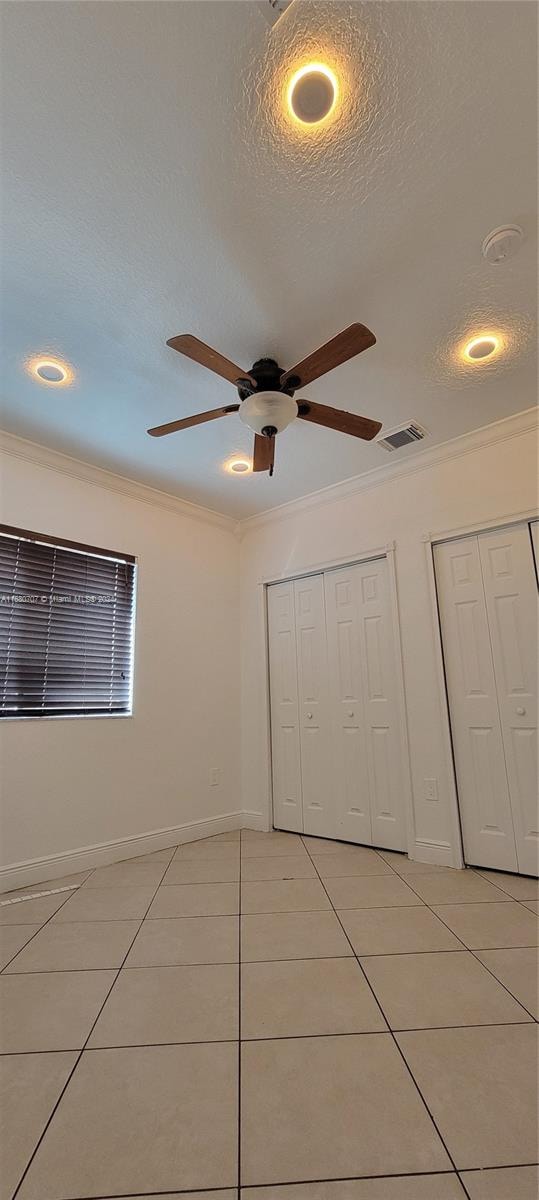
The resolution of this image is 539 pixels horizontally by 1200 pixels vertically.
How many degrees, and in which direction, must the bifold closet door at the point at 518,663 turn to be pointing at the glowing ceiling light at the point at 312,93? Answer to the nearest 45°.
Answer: approximately 45° to its left

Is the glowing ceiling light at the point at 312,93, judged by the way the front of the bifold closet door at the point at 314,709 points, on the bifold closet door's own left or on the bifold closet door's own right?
on the bifold closet door's own left

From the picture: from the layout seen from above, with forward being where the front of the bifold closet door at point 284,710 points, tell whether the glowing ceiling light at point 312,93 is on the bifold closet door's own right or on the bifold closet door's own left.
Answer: on the bifold closet door's own left

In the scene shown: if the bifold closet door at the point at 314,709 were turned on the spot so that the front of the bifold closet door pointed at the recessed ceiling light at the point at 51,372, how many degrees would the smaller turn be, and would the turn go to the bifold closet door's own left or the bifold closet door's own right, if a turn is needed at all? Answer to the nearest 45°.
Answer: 0° — it already faces it

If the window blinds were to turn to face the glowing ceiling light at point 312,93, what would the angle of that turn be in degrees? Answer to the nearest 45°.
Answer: approximately 45° to its right

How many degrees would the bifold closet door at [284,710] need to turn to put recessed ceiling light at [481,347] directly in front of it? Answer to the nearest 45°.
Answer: approximately 90° to its left

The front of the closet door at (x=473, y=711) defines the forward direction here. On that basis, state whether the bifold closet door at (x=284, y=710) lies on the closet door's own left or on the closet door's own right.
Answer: on the closet door's own right

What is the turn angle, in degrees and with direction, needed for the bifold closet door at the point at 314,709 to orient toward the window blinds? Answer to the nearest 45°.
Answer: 0° — it already faces it

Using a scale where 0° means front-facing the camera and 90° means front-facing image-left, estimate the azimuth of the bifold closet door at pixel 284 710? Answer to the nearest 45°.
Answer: approximately 45°

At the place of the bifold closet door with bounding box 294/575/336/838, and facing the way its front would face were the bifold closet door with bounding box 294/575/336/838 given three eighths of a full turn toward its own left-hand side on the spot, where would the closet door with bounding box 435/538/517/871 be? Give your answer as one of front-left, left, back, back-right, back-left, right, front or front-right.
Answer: front-right
